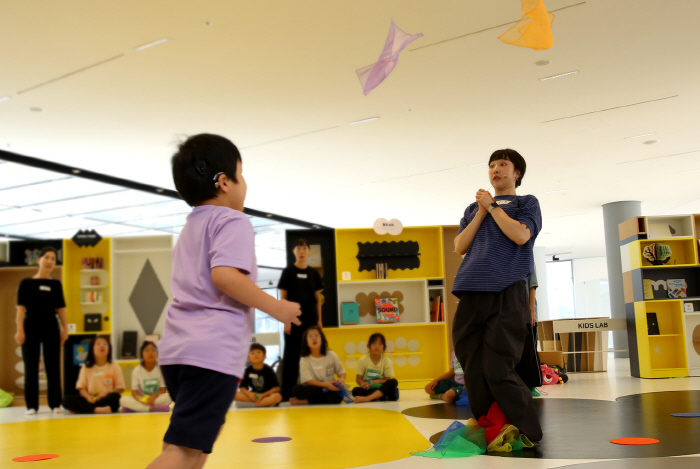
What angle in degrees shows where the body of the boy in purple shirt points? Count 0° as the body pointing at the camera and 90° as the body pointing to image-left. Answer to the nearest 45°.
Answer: approximately 225°

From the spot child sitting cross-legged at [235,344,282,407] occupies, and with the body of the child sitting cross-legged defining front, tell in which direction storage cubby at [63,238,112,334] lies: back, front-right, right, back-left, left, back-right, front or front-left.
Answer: back-right

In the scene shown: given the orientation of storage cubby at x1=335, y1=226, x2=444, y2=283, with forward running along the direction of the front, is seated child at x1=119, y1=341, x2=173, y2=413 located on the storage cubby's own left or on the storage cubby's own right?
on the storage cubby's own right

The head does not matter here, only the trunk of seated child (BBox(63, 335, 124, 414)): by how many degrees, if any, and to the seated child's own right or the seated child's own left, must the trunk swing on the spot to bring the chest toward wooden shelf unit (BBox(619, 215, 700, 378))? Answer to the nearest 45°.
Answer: approximately 90° to the seated child's own left

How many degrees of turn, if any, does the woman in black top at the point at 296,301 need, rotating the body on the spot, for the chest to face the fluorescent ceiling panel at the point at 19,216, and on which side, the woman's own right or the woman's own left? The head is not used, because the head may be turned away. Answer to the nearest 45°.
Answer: approximately 135° to the woman's own right

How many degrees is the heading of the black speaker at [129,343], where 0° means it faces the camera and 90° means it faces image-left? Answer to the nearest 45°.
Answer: approximately 0°

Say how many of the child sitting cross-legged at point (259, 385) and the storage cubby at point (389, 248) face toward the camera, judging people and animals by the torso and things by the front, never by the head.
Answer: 2

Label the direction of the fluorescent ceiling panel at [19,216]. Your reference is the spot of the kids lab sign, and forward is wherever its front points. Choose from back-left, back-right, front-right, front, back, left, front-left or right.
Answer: right

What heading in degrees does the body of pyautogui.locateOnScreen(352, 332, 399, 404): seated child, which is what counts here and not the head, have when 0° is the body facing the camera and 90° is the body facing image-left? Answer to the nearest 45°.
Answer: approximately 0°
